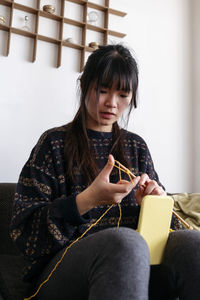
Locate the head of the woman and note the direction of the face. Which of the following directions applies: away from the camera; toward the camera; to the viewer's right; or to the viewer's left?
toward the camera

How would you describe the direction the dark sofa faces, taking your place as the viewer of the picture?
facing the viewer and to the right of the viewer

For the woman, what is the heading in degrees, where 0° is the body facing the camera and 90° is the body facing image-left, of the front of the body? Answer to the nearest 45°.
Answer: approximately 315°
